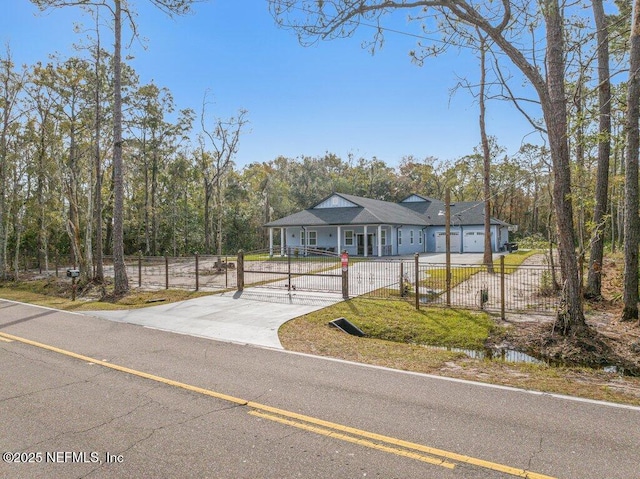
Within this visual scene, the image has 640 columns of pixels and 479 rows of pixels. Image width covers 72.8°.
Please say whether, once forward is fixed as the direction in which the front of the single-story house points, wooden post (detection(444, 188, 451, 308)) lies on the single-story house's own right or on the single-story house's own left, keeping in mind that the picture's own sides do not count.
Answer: on the single-story house's own left

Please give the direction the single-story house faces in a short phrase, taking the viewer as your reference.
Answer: facing the viewer and to the left of the viewer

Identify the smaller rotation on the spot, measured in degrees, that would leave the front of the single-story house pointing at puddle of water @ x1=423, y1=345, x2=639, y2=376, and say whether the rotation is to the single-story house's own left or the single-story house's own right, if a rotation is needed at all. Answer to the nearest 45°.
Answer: approximately 45° to the single-story house's own left
